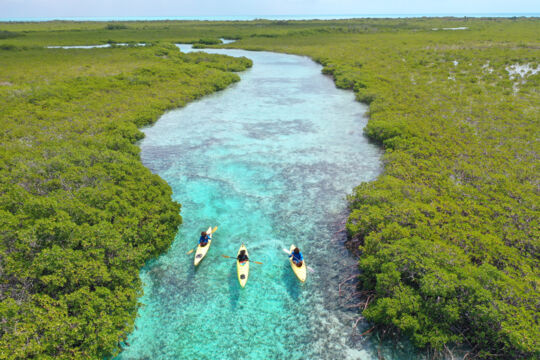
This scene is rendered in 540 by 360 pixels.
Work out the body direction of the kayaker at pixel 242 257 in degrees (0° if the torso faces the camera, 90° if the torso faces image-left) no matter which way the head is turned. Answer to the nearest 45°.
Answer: approximately 180°

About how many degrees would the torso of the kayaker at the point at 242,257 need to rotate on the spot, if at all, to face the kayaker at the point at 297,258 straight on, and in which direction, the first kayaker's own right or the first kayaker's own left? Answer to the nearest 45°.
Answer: approximately 90° to the first kayaker's own right

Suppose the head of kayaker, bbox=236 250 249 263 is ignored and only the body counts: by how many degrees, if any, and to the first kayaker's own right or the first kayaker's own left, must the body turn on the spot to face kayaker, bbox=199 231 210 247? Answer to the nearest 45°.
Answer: approximately 45° to the first kayaker's own left

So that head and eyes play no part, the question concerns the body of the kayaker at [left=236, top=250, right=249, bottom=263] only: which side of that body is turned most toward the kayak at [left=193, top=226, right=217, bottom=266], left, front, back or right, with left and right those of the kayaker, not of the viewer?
left
